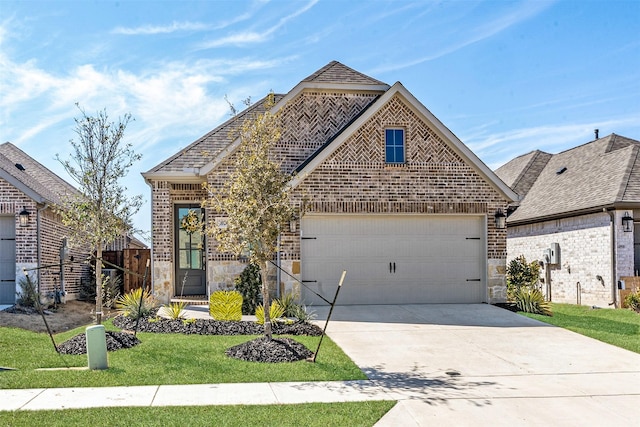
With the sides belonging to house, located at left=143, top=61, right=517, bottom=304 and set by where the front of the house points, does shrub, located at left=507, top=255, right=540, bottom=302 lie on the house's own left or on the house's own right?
on the house's own left

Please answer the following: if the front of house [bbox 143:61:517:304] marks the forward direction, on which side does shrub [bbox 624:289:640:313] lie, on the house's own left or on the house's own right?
on the house's own left

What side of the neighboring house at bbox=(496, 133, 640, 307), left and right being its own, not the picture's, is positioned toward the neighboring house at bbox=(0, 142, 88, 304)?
right

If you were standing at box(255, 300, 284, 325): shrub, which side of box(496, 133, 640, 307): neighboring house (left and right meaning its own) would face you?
right

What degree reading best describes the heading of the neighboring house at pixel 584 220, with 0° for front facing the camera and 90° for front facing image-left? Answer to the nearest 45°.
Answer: approximately 315°

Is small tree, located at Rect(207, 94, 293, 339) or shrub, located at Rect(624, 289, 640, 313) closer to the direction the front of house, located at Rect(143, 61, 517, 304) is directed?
the small tree

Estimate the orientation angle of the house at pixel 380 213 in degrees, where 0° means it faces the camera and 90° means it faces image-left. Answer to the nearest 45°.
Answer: approximately 0°

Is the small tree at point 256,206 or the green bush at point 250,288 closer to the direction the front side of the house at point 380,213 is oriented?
the small tree

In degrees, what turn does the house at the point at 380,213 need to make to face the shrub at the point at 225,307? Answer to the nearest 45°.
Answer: approximately 45° to its right
